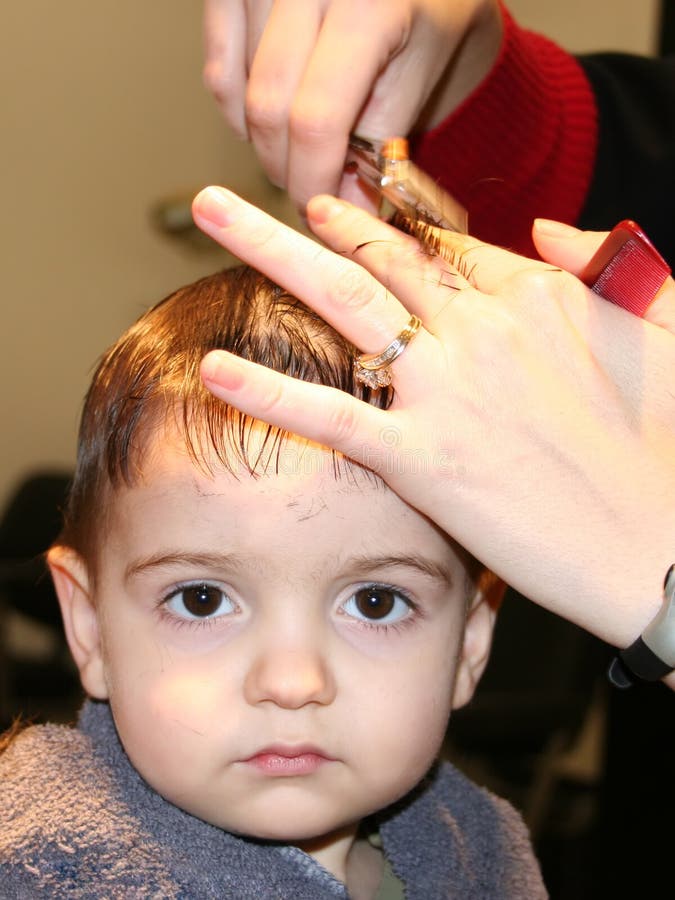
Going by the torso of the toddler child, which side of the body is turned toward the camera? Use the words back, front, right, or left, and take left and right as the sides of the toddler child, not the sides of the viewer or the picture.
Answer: front

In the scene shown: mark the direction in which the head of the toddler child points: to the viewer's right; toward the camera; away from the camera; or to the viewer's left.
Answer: toward the camera
